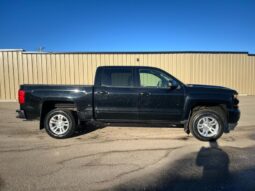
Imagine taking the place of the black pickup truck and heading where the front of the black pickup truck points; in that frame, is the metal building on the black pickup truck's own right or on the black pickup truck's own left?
on the black pickup truck's own left

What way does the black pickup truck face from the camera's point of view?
to the viewer's right
